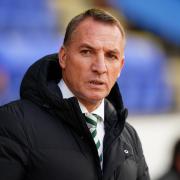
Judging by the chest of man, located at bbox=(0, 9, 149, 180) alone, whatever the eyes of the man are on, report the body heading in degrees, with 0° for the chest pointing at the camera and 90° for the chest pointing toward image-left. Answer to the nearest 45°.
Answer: approximately 315°

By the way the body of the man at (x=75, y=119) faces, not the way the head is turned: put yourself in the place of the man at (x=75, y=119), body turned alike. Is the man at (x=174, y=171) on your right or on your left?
on your left
